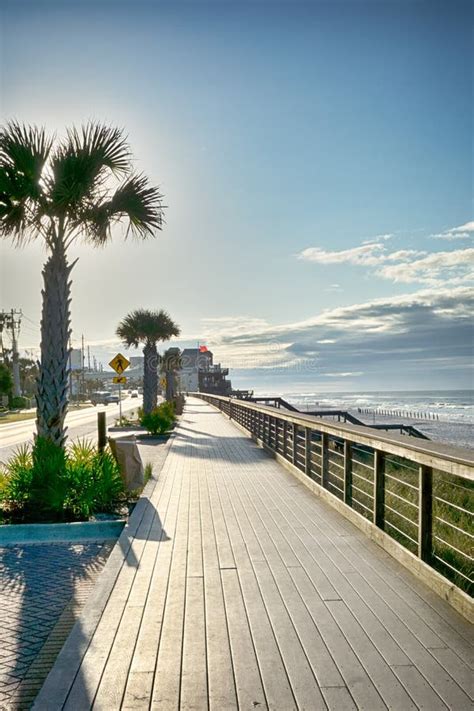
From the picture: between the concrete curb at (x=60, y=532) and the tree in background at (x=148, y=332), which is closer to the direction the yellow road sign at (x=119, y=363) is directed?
the concrete curb

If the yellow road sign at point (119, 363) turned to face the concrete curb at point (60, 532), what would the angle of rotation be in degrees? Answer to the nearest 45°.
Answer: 0° — it already faces it

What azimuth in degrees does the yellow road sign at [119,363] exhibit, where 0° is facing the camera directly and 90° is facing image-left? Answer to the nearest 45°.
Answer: approximately 0°

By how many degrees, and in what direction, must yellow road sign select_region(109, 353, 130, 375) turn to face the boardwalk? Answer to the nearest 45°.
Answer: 0° — it already faces it

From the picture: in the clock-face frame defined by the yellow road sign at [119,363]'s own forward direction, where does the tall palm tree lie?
The tall palm tree is roughly at 12 o'clock from the yellow road sign.

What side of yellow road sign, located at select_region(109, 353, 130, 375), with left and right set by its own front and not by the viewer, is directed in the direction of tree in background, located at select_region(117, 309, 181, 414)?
left
